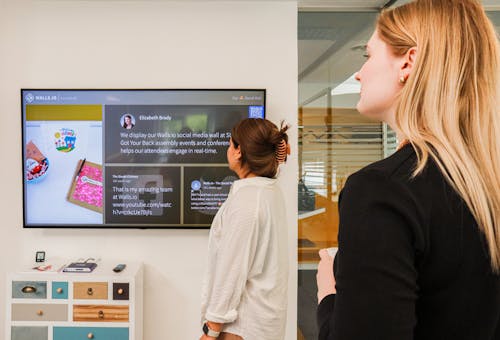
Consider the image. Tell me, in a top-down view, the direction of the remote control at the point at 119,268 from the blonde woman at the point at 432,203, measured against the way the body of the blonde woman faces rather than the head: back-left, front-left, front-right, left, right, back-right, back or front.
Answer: front

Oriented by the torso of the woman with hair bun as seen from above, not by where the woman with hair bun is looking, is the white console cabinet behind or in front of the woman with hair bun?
in front

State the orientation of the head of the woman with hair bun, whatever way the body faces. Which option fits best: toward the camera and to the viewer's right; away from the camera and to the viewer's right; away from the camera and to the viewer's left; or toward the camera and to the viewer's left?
away from the camera and to the viewer's left

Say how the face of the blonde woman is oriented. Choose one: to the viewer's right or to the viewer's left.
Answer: to the viewer's left

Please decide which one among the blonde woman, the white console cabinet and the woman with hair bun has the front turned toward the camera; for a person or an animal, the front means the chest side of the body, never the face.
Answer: the white console cabinet

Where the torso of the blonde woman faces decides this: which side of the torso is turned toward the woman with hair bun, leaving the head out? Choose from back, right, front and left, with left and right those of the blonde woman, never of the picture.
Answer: front

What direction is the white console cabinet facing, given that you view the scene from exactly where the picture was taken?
facing the viewer

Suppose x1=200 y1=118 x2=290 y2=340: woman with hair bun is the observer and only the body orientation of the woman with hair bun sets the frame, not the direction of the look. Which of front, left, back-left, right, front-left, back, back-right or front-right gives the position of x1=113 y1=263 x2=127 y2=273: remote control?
front

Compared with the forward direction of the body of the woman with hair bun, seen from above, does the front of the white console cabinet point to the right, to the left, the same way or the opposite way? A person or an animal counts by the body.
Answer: the opposite way

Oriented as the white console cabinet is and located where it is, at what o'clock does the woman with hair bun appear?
The woman with hair bun is roughly at 11 o'clock from the white console cabinet.

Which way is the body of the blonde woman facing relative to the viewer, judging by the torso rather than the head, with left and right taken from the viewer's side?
facing away from the viewer and to the left of the viewer

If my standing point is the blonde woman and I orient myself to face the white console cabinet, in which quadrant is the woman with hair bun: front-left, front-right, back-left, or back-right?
front-right

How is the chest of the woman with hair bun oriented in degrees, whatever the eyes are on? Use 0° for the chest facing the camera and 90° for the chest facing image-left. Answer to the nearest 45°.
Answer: approximately 135°

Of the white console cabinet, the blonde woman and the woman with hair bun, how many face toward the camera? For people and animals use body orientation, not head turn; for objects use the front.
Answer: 1

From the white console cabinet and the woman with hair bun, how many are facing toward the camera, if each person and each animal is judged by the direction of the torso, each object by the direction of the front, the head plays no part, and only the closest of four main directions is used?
1
